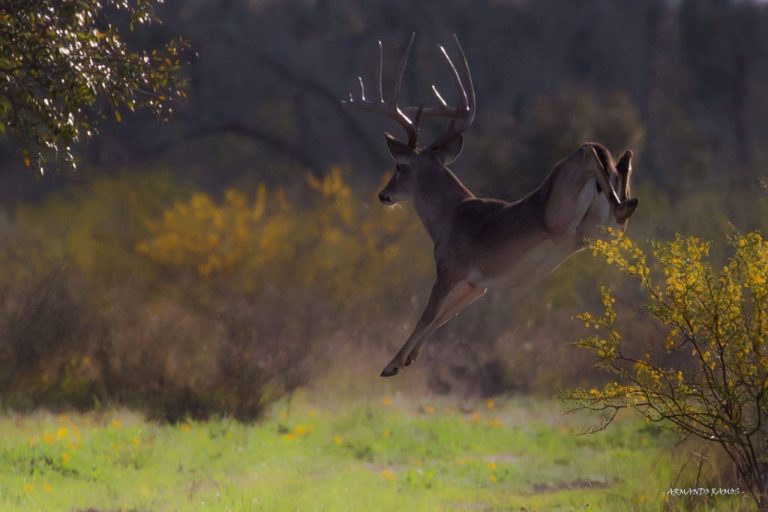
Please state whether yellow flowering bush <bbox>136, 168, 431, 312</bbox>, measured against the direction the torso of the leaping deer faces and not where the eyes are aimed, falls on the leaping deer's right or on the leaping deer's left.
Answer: on the leaping deer's right

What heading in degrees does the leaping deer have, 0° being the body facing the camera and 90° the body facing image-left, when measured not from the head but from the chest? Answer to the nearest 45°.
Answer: approximately 90°

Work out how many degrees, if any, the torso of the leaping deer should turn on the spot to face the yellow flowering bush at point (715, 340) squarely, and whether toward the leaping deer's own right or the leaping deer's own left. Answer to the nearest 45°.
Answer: approximately 135° to the leaping deer's own right
